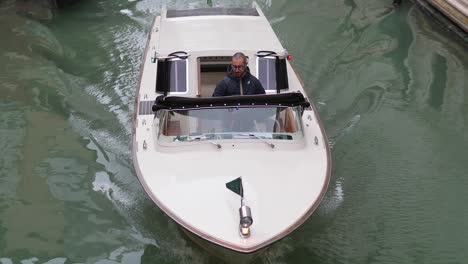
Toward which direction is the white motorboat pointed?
toward the camera
